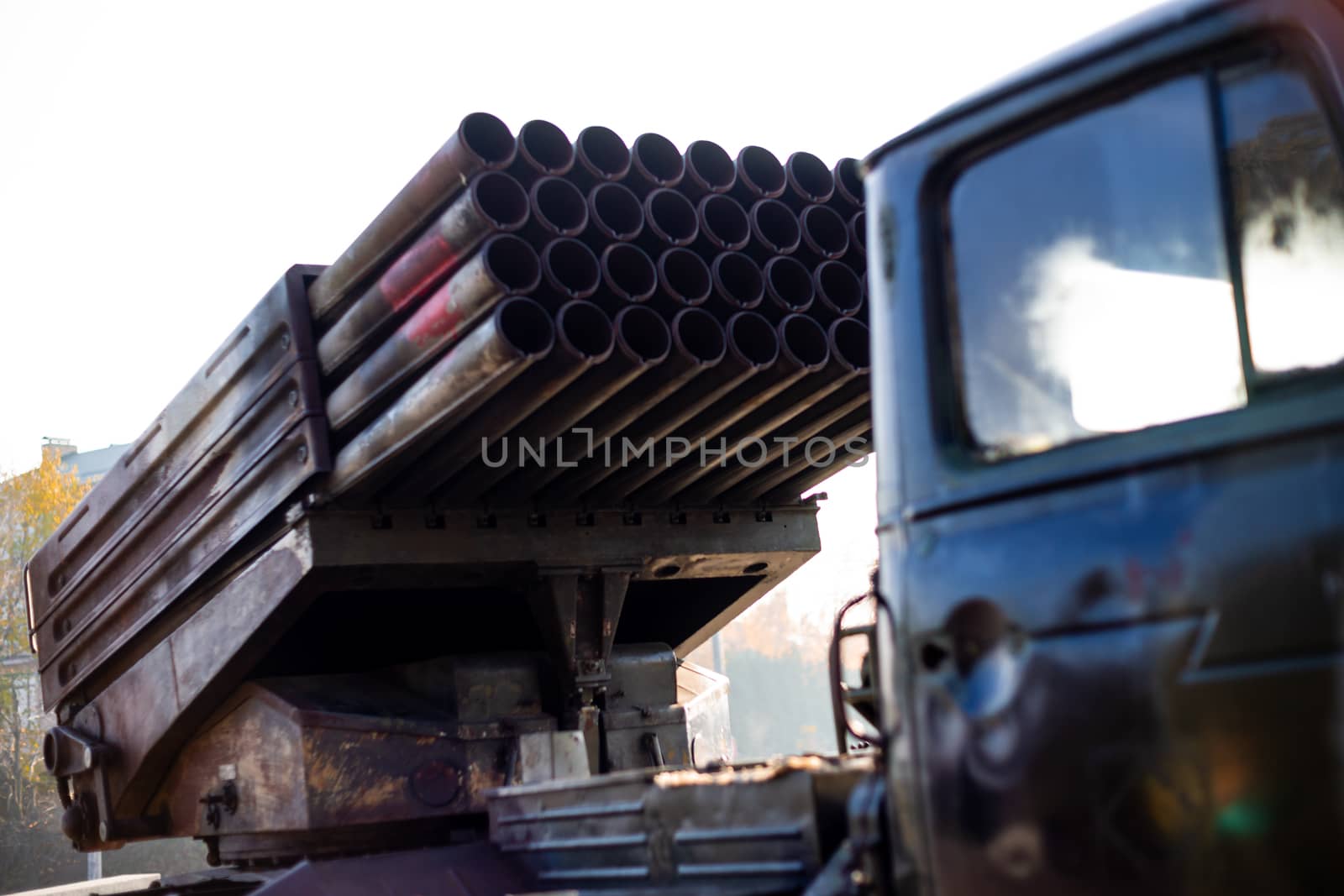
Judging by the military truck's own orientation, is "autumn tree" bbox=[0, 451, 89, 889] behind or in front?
behind

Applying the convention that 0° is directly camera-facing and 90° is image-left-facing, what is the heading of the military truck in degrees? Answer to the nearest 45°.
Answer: approximately 315°
